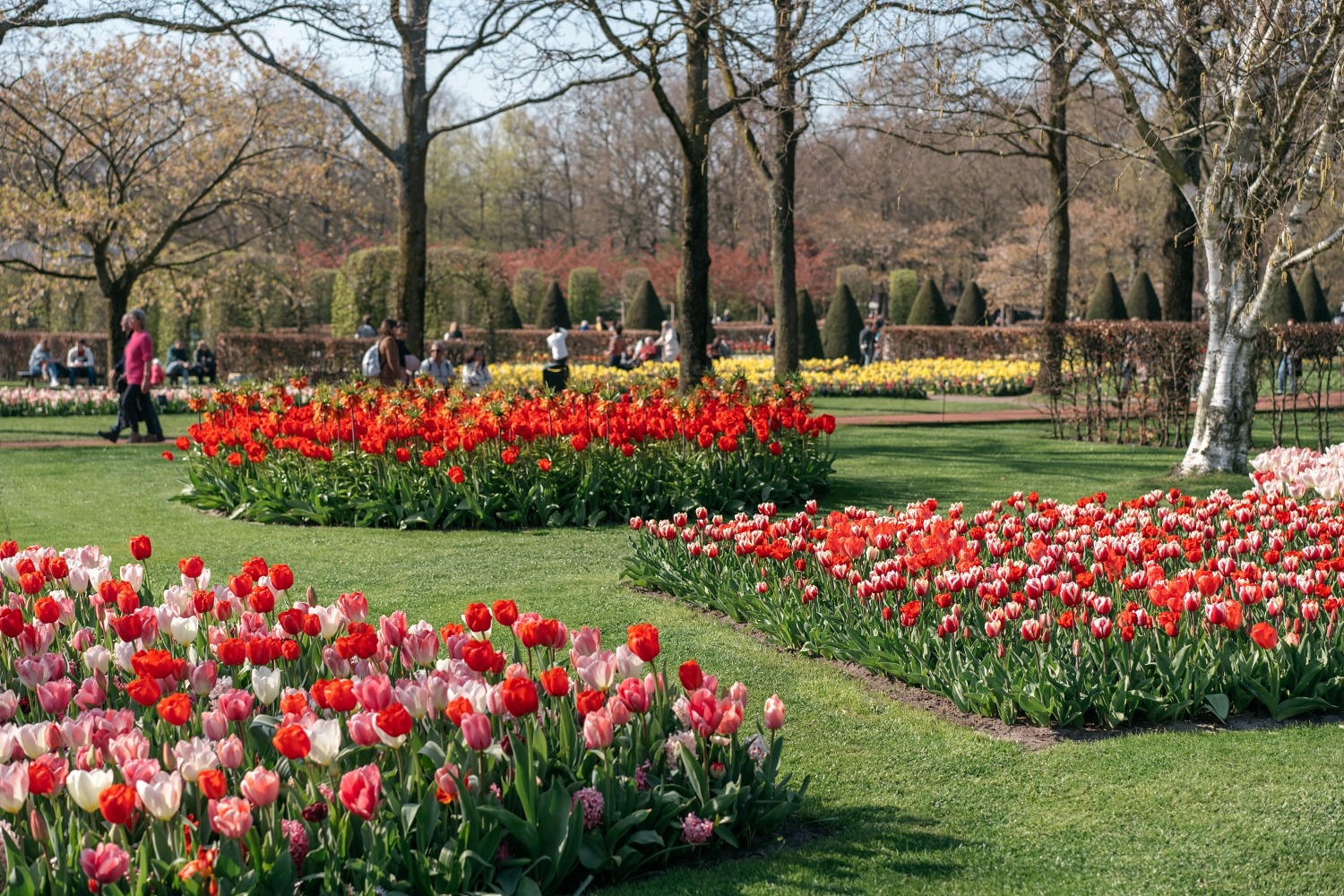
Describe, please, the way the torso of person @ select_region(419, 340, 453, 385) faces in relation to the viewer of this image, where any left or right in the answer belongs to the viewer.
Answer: facing the viewer

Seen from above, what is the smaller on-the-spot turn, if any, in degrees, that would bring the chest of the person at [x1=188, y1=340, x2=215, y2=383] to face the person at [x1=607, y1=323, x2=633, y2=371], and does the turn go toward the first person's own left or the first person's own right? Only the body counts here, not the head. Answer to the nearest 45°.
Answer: approximately 45° to the first person's own left

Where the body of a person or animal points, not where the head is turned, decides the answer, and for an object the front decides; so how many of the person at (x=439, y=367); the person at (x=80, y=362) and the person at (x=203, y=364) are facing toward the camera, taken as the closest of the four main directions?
3

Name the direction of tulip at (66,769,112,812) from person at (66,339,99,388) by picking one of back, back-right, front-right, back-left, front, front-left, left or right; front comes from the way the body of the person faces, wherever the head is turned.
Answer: front

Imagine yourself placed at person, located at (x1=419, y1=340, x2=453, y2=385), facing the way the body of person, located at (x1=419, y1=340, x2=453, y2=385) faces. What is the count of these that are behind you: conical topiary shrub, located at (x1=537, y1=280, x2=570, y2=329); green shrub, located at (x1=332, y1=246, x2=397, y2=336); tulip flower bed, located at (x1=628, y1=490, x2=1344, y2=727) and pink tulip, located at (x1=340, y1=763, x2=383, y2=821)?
2

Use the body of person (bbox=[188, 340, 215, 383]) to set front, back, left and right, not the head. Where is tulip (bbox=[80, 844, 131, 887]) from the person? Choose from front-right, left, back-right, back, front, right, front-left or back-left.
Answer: front

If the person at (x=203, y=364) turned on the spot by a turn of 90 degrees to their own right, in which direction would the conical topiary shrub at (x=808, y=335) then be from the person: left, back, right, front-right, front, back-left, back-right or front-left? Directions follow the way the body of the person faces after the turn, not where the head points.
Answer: back

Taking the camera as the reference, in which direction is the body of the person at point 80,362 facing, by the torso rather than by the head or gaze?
toward the camera

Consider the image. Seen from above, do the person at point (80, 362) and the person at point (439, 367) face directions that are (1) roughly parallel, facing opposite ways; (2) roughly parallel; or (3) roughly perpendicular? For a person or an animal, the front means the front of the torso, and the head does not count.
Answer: roughly parallel

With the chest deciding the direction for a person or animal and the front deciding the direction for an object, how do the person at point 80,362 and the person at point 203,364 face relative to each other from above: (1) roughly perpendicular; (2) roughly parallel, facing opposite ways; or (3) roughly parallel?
roughly parallel

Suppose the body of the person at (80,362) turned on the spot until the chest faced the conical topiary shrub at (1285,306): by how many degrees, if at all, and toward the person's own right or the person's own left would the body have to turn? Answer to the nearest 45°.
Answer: approximately 90° to the person's own left

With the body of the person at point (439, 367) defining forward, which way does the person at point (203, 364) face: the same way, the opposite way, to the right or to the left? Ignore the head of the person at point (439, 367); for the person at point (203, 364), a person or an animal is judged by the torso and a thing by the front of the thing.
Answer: the same way

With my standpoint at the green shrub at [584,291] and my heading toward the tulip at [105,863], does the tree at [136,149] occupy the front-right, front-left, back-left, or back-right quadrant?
front-right

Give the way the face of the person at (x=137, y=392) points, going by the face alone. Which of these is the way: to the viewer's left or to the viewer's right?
to the viewer's left
